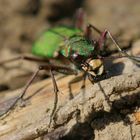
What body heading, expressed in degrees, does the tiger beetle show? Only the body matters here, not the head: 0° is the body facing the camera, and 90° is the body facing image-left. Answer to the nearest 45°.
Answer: approximately 315°
